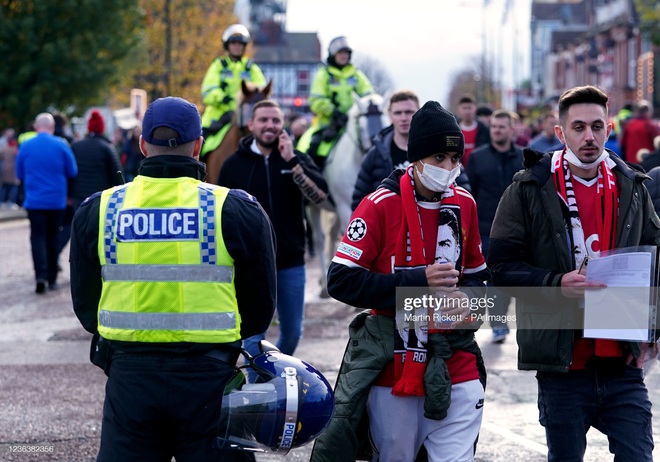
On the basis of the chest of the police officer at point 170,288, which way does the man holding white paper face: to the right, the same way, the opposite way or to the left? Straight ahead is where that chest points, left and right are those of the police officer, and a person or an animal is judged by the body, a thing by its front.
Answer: the opposite way

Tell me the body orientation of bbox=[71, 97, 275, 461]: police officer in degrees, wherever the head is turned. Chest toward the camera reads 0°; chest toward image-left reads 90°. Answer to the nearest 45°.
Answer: approximately 180°

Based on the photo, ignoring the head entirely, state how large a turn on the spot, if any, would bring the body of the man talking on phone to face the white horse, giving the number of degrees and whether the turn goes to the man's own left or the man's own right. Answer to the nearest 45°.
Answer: approximately 180°

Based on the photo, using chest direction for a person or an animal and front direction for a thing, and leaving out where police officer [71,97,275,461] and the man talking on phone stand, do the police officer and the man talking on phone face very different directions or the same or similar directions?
very different directions

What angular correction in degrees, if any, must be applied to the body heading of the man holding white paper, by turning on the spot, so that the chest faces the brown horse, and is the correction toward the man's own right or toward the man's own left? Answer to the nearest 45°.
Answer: approximately 135° to the man's own right

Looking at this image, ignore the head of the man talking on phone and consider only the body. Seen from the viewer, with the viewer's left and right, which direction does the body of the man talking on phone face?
facing the viewer

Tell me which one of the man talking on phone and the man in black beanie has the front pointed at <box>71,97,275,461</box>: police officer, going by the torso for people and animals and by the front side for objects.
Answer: the man talking on phone

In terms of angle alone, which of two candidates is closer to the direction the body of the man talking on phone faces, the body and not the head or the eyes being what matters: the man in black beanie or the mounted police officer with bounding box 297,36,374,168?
the man in black beanie

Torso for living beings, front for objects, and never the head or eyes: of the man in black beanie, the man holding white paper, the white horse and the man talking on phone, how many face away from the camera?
0

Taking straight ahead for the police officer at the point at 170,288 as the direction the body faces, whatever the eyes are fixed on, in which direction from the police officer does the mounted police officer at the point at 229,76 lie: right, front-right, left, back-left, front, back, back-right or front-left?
front

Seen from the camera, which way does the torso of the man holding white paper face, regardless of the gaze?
toward the camera

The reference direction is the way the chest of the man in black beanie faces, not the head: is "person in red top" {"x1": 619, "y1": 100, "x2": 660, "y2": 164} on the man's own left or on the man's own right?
on the man's own left

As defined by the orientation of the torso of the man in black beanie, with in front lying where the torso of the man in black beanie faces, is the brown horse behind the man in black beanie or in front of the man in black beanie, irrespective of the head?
behind

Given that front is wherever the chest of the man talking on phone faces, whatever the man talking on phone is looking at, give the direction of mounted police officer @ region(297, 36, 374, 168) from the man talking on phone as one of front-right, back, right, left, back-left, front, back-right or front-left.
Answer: back

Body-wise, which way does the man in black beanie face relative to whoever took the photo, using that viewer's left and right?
facing the viewer and to the right of the viewer

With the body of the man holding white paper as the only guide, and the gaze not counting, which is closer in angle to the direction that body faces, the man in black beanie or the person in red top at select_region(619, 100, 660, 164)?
the man in black beanie

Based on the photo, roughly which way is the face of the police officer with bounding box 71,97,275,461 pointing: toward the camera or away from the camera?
away from the camera

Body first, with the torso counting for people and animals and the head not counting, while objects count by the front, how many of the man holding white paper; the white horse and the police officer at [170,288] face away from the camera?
1

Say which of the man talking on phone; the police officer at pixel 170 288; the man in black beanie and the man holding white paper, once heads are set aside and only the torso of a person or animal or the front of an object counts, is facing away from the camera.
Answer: the police officer
